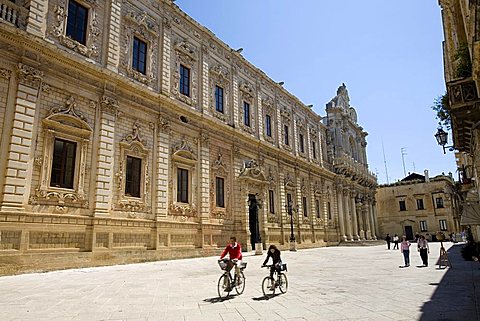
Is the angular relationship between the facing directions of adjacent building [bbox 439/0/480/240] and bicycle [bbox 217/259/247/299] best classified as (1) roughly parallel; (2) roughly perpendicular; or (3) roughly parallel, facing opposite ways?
roughly perpendicular

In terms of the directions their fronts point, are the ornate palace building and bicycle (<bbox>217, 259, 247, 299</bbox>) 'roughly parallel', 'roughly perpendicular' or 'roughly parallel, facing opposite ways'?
roughly perpendicular

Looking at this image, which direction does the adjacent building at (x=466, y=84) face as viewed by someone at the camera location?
facing to the left of the viewer

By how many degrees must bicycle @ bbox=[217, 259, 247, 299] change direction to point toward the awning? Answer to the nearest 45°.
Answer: approximately 180°

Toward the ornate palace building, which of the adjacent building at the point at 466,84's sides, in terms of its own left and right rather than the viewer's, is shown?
front

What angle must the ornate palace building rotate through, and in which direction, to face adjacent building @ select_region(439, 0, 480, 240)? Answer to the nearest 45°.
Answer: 0° — it already faces it

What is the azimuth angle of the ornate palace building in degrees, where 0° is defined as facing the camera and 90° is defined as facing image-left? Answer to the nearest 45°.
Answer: approximately 315°

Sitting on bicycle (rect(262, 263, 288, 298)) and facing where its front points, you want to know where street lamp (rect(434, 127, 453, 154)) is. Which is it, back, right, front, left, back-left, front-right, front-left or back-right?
back

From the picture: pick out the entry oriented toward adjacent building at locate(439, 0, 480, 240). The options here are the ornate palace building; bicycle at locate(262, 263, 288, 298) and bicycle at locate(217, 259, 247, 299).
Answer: the ornate palace building

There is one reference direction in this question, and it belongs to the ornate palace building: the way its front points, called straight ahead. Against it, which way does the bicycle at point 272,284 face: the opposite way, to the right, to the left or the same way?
to the right

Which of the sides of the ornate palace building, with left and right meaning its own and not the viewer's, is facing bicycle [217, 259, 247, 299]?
front

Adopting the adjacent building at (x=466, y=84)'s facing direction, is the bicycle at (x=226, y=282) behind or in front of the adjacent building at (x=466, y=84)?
in front

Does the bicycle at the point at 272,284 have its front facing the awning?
no

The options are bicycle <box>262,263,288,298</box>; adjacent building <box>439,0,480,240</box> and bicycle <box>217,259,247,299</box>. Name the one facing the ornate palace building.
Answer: the adjacent building

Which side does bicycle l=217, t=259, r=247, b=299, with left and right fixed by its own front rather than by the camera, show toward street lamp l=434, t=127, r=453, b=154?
back

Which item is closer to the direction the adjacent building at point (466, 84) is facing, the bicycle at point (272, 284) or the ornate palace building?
the ornate palace building

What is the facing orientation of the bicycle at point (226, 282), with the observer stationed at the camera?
facing the viewer and to the left of the viewer

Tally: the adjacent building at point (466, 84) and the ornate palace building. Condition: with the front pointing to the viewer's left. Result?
1
